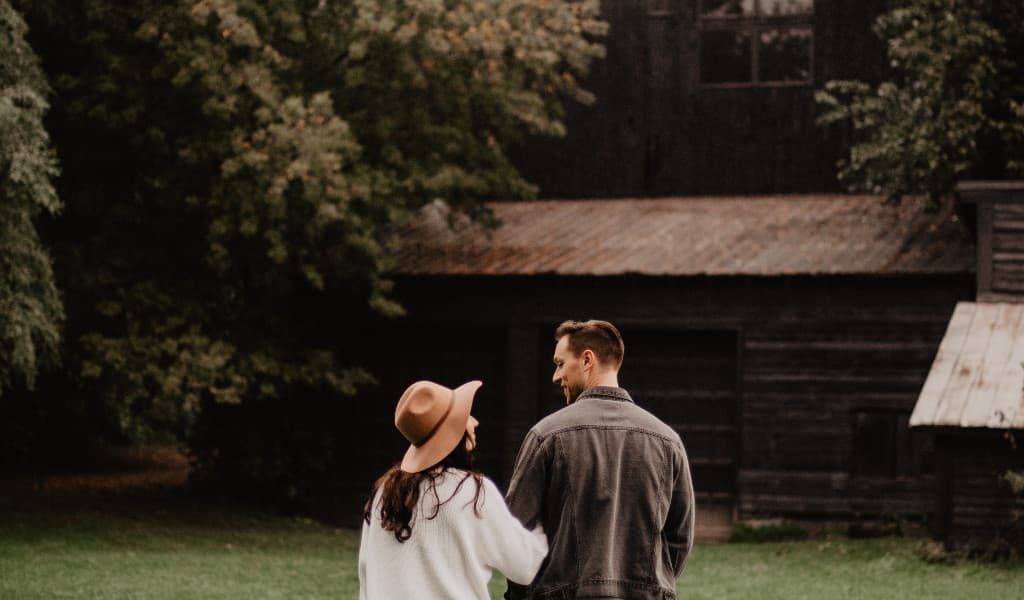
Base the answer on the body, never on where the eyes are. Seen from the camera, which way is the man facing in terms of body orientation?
away from the camera

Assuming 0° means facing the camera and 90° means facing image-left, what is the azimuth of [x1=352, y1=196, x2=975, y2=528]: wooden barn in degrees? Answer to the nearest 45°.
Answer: approximately 0°

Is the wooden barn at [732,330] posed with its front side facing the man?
yes

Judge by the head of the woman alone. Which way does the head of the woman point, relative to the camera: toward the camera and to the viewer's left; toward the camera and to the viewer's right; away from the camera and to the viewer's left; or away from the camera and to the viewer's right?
away from the camera and to the viewer's right

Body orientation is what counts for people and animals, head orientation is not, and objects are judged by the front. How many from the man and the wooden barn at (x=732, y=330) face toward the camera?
1

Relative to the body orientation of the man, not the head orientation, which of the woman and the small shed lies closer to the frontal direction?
the small shed

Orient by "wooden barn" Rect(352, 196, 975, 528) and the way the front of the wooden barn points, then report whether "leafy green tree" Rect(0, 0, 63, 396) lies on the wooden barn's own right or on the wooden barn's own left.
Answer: on the wooden barn's own right

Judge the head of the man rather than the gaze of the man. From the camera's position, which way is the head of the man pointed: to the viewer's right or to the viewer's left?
to the viewer's left

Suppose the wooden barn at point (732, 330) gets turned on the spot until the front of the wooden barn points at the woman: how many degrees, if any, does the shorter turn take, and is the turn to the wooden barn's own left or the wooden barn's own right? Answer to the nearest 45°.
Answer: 0° — it already faces them

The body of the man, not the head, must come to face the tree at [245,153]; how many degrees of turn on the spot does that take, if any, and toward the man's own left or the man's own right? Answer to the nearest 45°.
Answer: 0° — they already face it

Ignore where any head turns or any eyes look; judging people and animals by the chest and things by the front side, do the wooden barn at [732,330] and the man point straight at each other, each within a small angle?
yes

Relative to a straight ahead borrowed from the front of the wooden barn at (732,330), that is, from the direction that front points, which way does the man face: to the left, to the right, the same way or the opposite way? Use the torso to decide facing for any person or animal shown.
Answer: the opposite way
